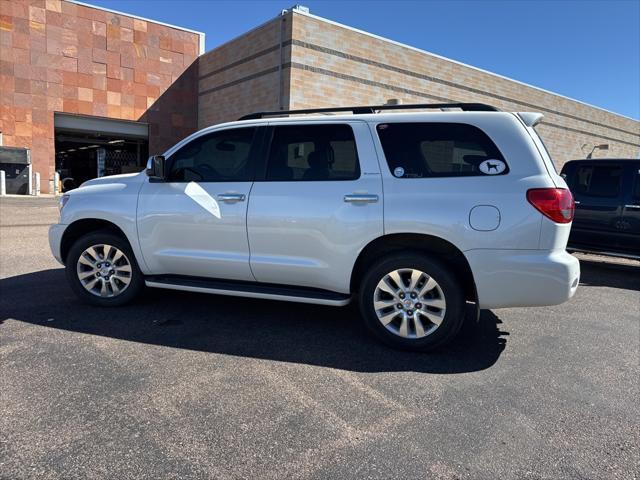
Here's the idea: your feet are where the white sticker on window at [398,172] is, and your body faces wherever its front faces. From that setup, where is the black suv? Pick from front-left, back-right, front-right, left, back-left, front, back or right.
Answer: back-left

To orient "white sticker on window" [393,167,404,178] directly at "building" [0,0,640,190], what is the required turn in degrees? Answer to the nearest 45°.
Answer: approximately 135° to its right

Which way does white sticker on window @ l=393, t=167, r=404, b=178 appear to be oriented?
toward the camera
